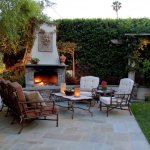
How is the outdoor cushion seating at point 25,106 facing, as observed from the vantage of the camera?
facing away from the viewer and to the right of the viewer

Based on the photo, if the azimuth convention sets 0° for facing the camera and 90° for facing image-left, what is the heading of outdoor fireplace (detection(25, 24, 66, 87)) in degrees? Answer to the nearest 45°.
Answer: approximately 0°

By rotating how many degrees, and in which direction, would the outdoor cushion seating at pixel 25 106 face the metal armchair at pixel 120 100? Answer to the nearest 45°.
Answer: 0° — it already faces it

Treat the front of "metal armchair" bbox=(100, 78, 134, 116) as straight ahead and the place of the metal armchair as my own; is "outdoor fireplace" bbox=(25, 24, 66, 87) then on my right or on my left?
on my right

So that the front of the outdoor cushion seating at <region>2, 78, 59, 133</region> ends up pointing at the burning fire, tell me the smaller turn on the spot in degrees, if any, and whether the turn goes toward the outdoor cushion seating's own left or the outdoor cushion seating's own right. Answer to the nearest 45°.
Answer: approximately 45° to the outdoor cushion seating's own left

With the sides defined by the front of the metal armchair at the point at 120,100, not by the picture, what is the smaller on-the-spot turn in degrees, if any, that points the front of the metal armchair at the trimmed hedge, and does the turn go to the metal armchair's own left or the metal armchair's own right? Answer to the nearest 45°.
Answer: approximately 135° to the metal armchair's own right
